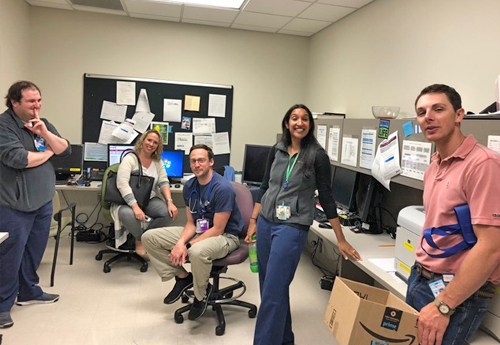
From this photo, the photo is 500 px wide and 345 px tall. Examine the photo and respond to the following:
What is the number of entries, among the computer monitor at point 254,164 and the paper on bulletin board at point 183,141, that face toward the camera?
2

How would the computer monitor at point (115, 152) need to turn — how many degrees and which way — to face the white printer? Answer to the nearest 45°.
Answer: approximately 45° to its left

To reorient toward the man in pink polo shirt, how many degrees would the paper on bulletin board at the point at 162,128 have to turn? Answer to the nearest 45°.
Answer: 0° — it already faces them

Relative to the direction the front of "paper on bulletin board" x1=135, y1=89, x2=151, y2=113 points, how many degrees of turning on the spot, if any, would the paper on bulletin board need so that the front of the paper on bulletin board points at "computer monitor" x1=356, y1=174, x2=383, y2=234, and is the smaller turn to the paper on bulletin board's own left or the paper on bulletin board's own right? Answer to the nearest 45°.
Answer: approximately 45° to the paper on bulletin board's own left

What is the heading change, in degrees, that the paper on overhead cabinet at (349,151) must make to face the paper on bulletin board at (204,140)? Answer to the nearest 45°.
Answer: approximately 90° to its right
